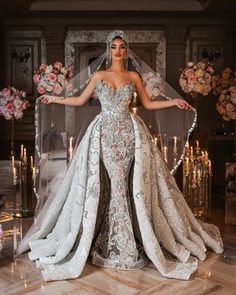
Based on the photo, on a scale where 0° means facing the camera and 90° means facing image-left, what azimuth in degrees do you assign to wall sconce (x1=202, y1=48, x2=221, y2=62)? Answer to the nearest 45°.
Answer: approximately 0°

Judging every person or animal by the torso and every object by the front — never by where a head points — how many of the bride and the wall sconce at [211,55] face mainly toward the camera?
2

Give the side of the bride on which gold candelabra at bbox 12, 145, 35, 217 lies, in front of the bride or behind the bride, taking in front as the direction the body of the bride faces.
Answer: behind

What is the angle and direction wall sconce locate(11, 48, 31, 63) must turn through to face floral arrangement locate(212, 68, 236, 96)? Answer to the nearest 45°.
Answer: approximately 45° to its left

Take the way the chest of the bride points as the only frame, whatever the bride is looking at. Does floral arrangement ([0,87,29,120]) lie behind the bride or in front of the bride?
behind

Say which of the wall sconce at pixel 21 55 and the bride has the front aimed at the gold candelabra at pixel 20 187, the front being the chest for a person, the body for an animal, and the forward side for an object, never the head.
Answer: the wall sconce
